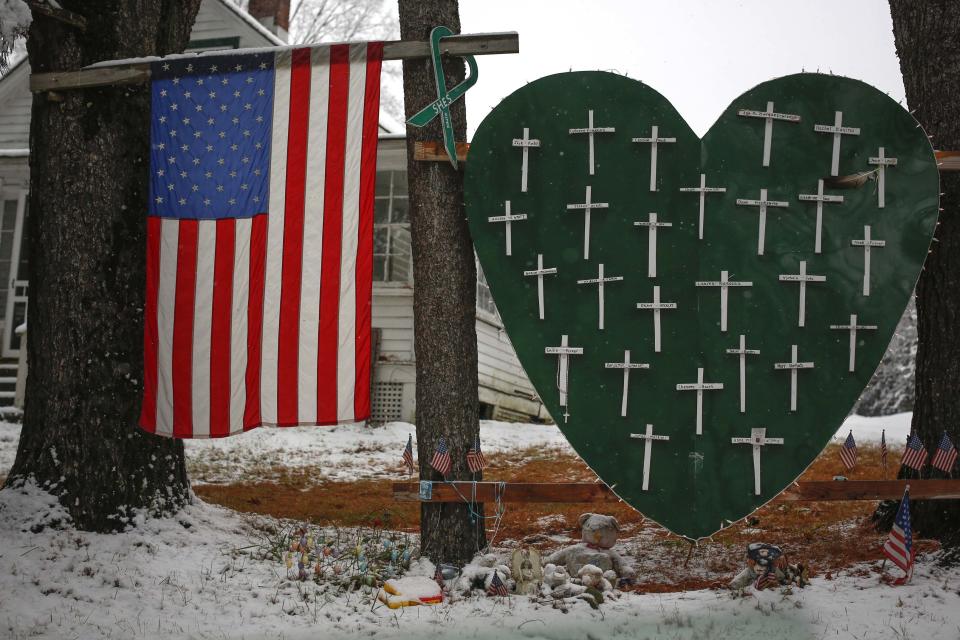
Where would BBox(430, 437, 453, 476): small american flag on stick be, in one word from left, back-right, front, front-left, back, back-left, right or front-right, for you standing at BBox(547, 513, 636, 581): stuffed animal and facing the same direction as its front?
right

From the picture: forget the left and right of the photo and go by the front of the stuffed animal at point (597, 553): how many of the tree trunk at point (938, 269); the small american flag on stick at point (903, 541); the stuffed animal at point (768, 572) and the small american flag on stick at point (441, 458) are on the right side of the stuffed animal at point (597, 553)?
1

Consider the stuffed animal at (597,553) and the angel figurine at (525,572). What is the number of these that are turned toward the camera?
2

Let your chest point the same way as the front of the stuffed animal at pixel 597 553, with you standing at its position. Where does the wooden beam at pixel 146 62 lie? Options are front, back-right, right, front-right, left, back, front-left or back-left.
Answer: right

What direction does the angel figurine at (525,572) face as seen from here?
toward the camera

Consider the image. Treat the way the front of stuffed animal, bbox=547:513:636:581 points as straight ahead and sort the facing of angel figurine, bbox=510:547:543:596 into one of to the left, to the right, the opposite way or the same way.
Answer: the same way
